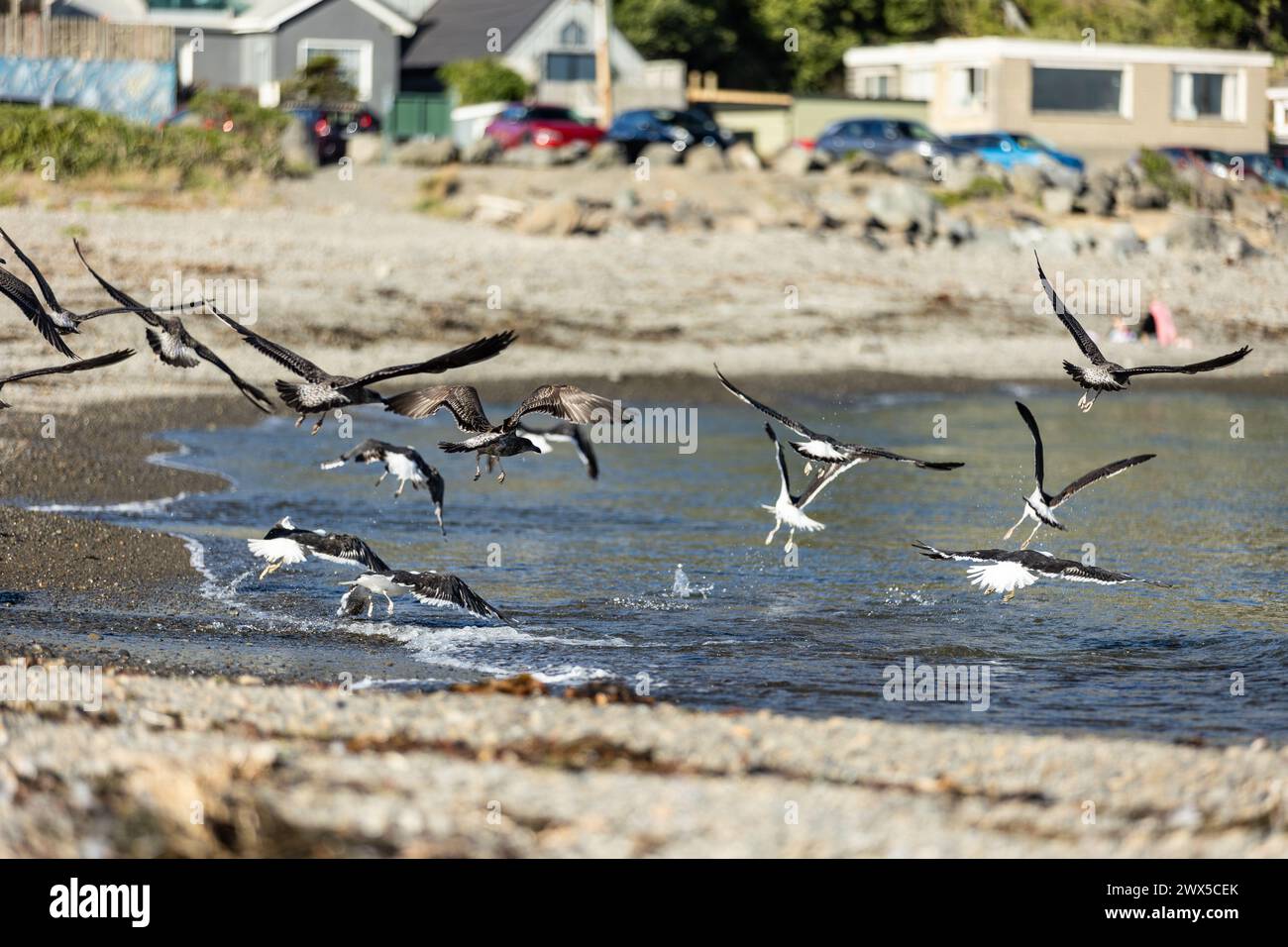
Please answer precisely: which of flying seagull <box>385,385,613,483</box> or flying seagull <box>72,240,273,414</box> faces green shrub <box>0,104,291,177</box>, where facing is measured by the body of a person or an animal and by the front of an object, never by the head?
flying seagull <box>72,240,273,414</box>

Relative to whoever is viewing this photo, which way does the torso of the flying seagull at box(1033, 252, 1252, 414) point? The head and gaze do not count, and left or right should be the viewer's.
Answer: facing away from the viewer and to the right of the viewer

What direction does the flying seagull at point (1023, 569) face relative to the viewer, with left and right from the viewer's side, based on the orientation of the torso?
facing away from the viewer and to the right of the viewer

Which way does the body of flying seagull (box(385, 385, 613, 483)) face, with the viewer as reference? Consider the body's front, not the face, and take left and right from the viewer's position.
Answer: facing to the right of the viewer

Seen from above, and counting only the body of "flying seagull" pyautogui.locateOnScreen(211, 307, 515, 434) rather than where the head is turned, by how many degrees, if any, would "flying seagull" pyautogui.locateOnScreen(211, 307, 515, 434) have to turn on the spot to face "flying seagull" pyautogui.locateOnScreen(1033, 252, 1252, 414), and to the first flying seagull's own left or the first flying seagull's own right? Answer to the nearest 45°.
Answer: approximately 45° to the first flying seagull's own right

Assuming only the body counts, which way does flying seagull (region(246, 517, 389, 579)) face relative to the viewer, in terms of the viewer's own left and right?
facing away from the viewer and to the right of the viewer

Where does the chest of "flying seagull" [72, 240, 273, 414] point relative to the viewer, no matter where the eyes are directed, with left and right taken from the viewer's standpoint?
facing away from the viewer
